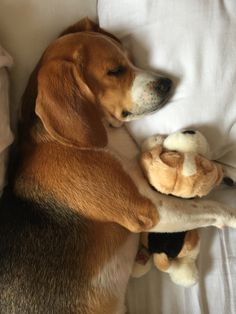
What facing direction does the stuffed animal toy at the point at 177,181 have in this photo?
away from the camera
